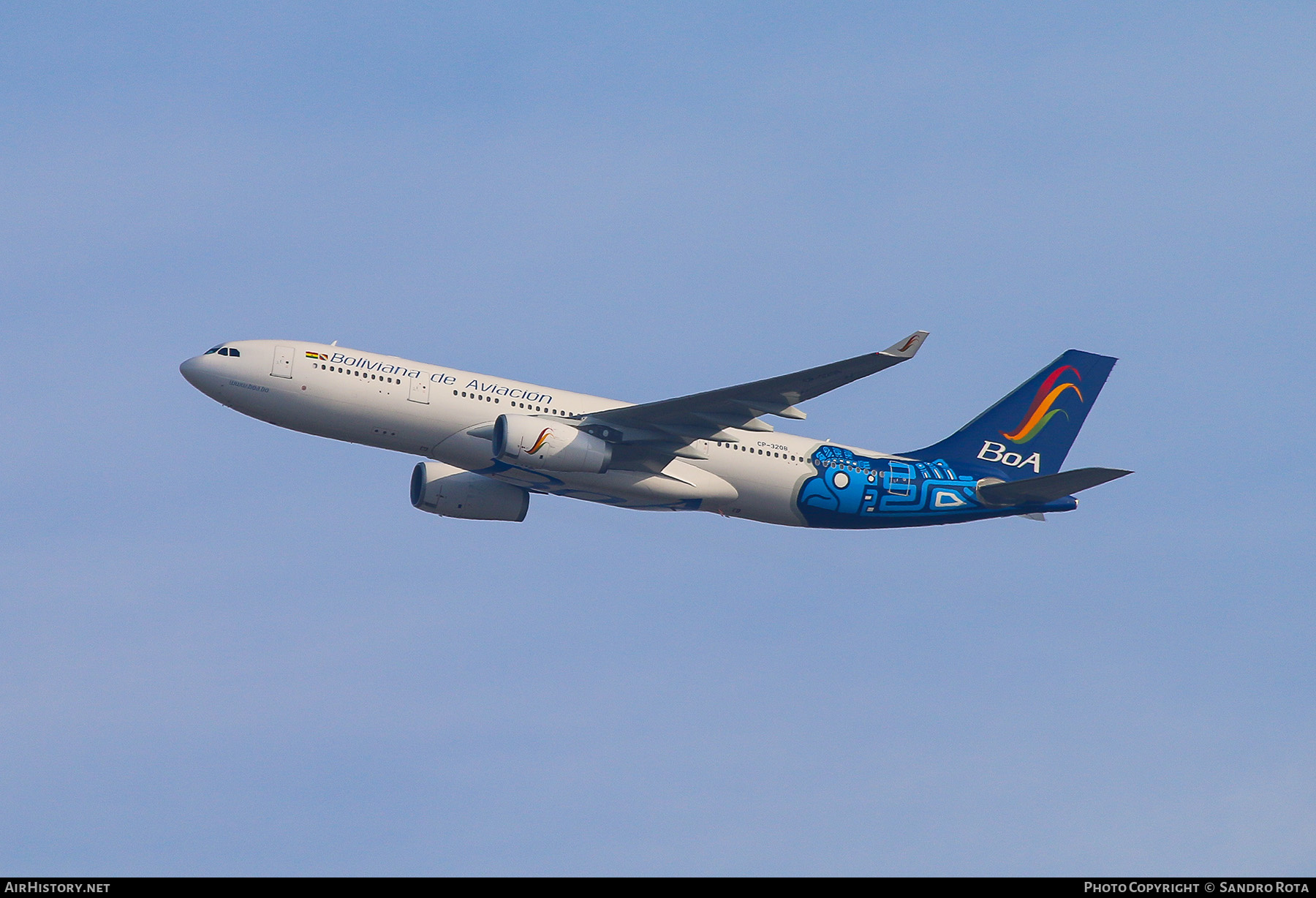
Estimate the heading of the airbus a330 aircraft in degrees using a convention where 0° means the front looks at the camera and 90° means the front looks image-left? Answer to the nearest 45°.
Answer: approximately 90°
